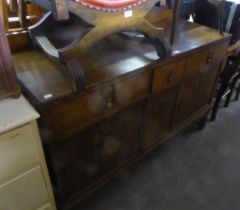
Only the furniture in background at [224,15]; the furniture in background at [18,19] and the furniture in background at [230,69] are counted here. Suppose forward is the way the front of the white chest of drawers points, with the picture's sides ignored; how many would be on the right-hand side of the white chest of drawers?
0

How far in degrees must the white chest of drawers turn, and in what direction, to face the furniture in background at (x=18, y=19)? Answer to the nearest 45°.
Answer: approximately 135° to its left

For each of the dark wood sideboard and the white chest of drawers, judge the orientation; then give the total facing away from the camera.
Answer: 0

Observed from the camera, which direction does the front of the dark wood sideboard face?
facing the viewer and to the right of the viewer

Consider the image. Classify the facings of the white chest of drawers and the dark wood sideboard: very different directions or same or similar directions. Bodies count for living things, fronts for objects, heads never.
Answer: same or similar directions

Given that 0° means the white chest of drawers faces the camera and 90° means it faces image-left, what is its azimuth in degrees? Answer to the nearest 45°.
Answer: approximately 315°

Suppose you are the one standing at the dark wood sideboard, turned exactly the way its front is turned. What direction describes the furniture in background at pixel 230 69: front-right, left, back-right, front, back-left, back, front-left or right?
left
